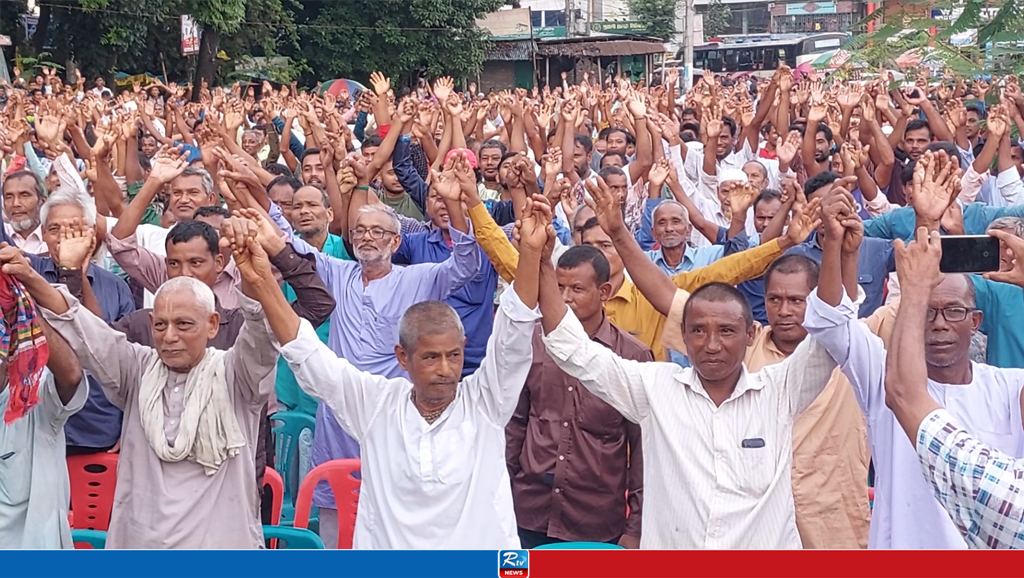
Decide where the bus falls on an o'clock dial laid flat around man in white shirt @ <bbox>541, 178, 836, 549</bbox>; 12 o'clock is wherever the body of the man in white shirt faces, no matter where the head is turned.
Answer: The bus is roughly at 6 o'clock from the man in white shirt.

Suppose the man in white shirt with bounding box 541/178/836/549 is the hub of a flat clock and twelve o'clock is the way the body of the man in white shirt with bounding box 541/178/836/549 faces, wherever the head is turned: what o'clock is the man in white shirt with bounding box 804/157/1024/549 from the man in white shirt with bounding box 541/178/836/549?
the man in white shirt with bounding box 804/157/1024/549 is roughly at 9 o'clock from the man in white shirt with bounding box 541/178/836/549.

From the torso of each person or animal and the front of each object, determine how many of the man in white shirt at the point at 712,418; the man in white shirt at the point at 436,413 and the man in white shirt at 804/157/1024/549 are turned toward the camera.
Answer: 3

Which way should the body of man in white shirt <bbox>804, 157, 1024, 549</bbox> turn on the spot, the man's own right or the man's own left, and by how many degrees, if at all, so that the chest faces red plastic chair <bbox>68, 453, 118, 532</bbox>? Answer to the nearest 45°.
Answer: approximately 90° to the man's own right

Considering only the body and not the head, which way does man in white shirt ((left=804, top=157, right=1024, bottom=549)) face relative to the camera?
toward the camera

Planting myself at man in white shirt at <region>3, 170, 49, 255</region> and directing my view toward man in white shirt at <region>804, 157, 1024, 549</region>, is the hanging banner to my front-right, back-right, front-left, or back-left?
back-left

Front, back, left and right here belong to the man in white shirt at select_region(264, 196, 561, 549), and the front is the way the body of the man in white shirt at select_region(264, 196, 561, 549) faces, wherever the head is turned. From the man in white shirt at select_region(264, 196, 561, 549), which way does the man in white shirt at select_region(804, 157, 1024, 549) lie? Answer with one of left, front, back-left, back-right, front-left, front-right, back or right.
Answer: left

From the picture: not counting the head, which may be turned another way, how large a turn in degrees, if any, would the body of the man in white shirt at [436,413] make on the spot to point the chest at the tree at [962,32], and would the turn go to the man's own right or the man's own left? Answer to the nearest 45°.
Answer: approximately 135° to the man's own left

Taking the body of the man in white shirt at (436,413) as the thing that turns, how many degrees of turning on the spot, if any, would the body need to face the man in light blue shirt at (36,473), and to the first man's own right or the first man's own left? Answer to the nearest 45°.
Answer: approximately 90° to the first man's own right

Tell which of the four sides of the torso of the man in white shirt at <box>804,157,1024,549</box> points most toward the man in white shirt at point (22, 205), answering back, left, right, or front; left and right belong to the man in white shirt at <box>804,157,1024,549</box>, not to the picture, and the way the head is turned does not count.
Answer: right

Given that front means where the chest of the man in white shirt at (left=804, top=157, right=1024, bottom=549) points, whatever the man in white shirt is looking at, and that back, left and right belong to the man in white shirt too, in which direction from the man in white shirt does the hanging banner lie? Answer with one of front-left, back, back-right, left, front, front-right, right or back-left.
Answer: back-right

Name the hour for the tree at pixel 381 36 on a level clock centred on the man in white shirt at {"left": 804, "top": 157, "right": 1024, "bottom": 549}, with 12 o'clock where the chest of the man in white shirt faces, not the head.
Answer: The tree is roughly at 5 o'clock from the man in white shirt.

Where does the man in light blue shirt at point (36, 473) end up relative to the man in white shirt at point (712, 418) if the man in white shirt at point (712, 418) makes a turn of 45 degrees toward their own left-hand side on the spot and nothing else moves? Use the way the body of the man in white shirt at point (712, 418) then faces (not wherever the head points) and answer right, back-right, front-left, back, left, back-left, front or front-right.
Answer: back-right

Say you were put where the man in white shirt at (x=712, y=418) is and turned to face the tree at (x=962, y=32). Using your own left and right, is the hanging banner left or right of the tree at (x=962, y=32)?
left

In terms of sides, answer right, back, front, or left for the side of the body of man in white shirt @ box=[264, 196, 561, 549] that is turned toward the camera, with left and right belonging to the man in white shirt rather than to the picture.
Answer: front
